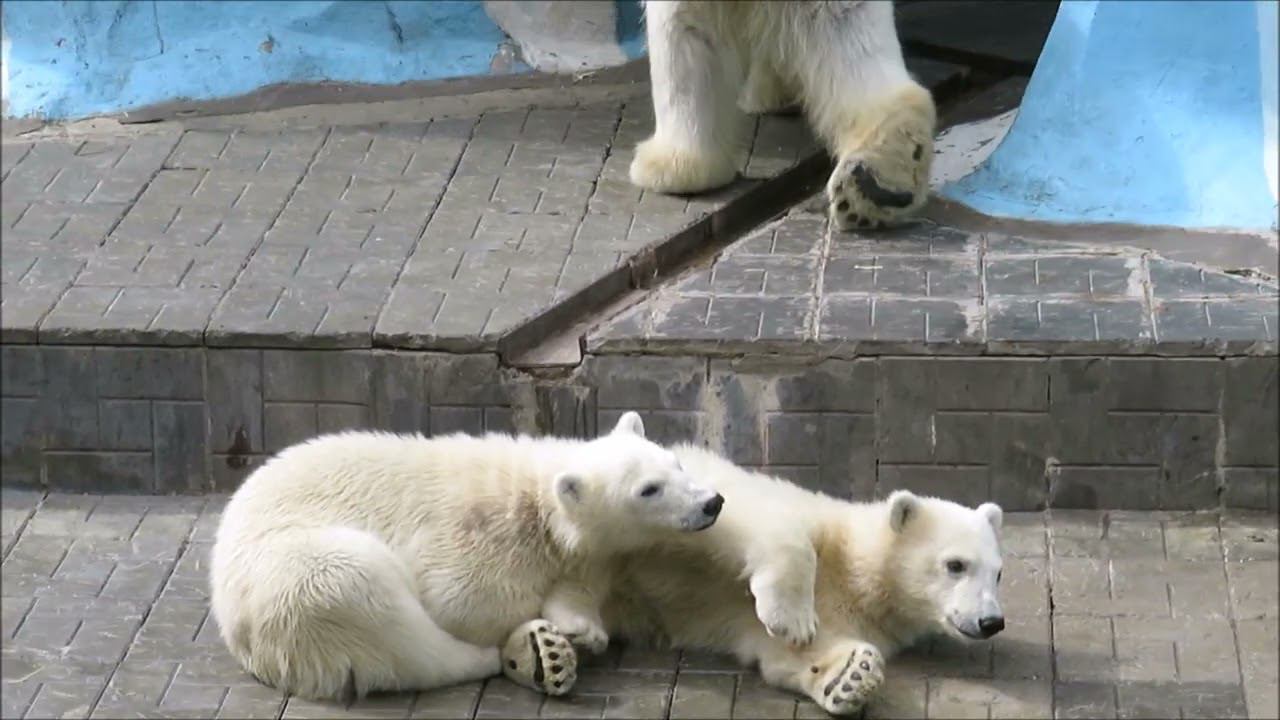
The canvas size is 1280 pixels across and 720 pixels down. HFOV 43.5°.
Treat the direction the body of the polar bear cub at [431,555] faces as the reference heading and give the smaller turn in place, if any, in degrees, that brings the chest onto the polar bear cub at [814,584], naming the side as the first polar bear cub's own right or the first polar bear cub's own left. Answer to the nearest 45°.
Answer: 0° — it already faces it

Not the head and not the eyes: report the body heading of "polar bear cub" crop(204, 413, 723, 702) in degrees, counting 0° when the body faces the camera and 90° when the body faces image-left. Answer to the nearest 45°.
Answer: approximately 270°
